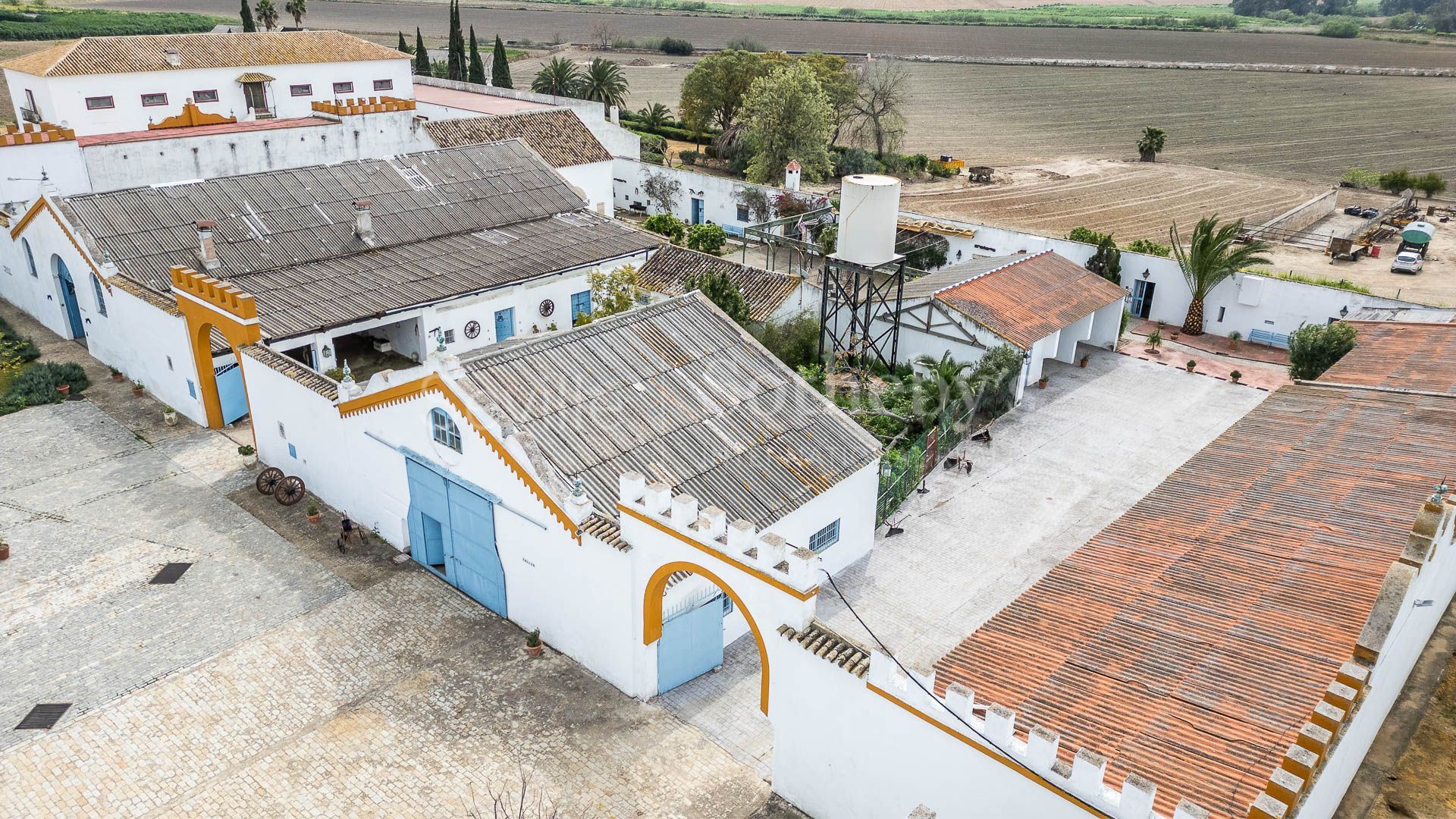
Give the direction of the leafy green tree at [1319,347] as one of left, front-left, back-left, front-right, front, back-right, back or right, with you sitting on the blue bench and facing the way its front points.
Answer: front-left

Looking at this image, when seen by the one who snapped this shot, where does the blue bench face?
facing the viewer and to the left of the viewer

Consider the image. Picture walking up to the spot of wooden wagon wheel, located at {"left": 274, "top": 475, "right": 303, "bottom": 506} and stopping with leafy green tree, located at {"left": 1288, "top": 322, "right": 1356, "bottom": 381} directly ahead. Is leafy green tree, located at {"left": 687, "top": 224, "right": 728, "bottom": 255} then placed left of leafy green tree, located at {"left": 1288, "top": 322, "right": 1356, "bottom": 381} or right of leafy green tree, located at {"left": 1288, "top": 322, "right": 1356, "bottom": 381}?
left

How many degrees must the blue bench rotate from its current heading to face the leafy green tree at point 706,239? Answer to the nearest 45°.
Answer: approximately 45° to its right

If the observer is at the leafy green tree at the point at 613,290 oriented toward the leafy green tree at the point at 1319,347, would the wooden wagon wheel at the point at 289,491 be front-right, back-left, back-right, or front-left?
back-right

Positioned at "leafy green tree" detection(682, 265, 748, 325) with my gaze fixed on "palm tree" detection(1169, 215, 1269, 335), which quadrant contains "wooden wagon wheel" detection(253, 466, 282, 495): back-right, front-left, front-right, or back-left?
back-right

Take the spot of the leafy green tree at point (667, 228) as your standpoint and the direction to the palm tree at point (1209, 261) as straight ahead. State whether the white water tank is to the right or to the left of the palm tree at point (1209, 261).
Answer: right

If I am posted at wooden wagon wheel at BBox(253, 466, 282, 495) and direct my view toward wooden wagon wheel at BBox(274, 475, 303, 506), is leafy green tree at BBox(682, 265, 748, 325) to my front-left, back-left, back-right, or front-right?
front-left
